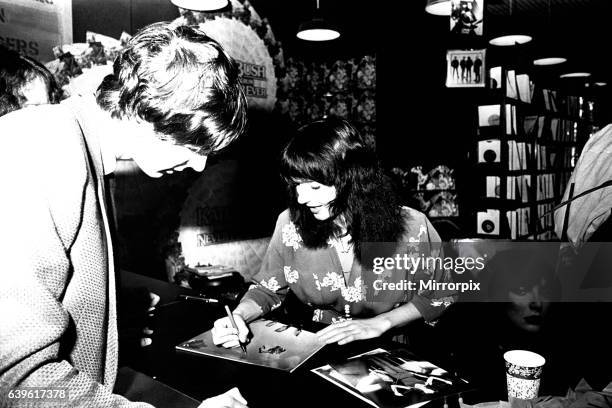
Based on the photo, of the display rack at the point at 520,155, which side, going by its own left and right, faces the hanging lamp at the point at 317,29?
right

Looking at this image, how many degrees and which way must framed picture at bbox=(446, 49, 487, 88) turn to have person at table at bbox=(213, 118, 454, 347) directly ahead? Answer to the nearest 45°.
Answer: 0° — it already faces them

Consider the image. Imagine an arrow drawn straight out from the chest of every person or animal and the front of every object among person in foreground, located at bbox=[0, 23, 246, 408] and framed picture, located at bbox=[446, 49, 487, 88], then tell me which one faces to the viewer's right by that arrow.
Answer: the person in foreground

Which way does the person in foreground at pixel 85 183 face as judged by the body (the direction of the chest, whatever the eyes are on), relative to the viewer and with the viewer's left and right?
facing to the right of the viewer

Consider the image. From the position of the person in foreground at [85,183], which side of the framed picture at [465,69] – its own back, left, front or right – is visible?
front

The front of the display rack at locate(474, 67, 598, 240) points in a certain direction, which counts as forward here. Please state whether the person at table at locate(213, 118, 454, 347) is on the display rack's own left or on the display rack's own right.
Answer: on the display rack's own right

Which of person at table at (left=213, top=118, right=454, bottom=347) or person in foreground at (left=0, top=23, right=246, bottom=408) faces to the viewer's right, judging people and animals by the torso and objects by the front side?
the person in foreground

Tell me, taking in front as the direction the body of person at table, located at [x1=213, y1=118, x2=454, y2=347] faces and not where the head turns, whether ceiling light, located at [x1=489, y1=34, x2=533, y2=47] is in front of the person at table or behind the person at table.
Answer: behind

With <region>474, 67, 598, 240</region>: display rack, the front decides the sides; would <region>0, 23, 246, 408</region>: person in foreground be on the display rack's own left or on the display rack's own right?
on the display rack's own right

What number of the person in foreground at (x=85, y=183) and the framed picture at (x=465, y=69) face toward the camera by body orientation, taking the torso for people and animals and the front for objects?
1

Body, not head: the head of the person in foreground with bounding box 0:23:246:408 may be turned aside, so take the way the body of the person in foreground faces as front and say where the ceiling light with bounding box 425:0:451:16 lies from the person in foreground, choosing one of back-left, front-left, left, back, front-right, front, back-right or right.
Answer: front-left

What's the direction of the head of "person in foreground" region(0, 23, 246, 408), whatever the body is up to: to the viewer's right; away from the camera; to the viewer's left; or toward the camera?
to the viewer's right

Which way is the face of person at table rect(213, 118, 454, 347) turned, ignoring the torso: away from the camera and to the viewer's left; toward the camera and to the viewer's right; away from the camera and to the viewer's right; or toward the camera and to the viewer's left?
toward the camera and to the viewer's left

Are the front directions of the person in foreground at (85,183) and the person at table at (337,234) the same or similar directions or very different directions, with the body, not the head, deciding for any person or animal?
very different directions
